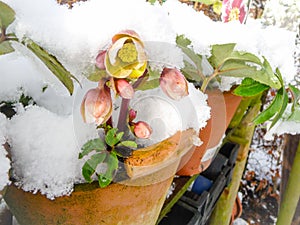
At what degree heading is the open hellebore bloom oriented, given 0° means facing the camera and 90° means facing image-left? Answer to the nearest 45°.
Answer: approximately 0°
